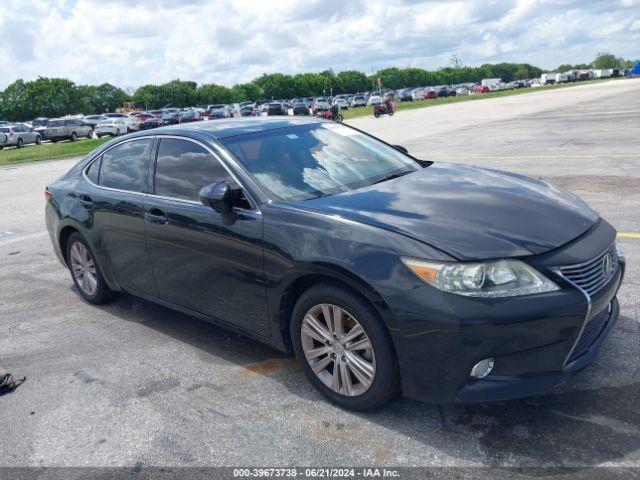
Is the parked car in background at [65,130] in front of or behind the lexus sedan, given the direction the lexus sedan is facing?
behind

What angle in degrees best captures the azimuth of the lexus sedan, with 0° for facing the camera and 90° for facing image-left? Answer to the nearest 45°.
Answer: approximately 315°

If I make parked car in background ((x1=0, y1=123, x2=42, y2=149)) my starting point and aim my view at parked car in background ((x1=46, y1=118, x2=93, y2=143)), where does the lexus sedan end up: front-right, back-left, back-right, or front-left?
back-right

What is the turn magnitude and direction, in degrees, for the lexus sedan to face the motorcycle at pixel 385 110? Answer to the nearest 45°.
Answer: approximately 135° to its left

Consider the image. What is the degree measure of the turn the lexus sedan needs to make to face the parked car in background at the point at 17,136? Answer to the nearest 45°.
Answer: approximately 180°

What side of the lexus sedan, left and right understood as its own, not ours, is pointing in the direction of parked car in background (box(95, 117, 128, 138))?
back
